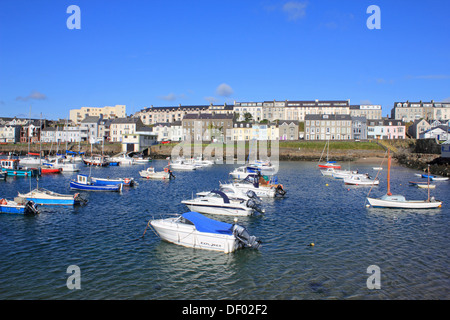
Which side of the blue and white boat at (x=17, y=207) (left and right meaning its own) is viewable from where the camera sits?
left

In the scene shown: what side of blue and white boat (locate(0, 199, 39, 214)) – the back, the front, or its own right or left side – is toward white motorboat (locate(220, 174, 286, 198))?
back

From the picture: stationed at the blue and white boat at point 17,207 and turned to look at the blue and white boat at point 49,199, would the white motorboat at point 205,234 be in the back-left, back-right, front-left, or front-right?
back-right

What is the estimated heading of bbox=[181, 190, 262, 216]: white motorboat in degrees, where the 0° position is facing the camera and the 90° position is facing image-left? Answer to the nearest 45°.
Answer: approximately 90°

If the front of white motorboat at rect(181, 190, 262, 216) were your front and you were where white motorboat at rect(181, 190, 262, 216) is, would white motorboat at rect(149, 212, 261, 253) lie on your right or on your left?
on your left

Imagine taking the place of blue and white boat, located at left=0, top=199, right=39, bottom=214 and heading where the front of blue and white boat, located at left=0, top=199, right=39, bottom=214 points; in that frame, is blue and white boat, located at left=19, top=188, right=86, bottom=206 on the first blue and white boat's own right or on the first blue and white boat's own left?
on the first blue and white boat's own right

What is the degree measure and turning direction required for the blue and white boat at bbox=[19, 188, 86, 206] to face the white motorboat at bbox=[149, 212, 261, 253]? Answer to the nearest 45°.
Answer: approximately 135° to its left

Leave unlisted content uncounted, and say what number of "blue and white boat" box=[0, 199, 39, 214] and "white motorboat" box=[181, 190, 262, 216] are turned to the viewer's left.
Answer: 2

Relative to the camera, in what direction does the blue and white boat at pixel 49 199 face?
facing to the left of the viewer
